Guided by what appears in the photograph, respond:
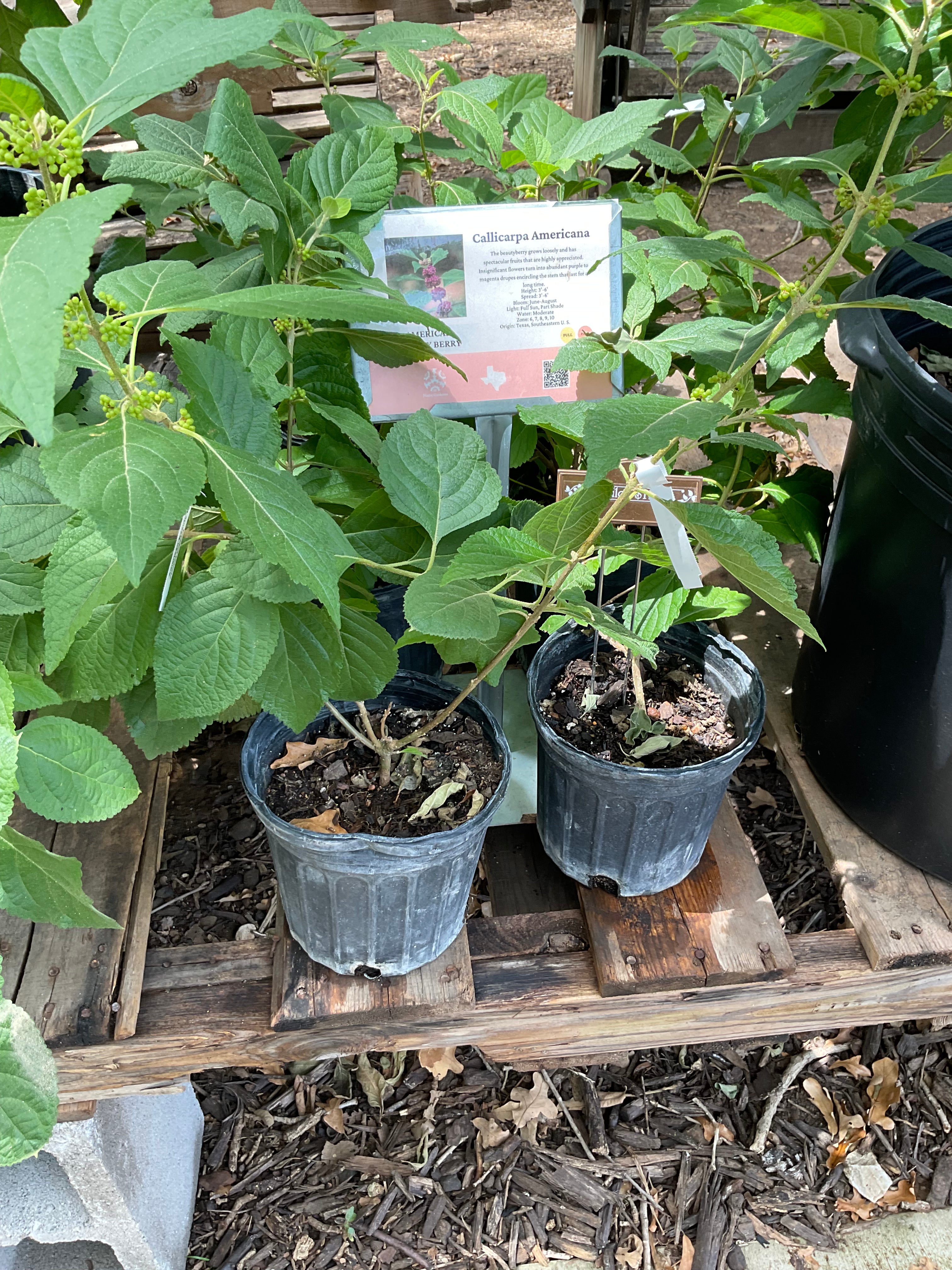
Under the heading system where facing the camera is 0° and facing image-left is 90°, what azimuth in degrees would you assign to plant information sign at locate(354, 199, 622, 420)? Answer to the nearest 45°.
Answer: approximately 0°
